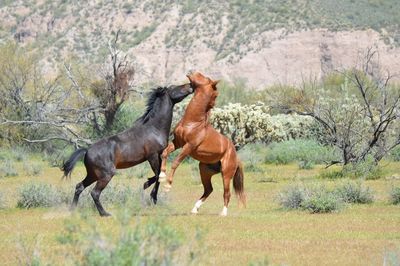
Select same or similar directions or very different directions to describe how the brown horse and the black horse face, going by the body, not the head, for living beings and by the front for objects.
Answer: very different directions

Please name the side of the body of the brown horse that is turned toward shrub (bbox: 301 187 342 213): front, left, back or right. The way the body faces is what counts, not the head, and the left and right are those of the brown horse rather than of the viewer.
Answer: back

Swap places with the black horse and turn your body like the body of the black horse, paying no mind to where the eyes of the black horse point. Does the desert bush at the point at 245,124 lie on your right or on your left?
on your left

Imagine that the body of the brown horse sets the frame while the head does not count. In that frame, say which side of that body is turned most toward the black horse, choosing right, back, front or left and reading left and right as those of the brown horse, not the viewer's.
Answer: front

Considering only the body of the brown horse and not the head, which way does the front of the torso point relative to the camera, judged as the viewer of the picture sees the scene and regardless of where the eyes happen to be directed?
to the viewer's left

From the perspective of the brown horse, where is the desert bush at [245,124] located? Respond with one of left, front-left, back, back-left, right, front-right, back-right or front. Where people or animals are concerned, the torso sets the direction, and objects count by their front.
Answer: right

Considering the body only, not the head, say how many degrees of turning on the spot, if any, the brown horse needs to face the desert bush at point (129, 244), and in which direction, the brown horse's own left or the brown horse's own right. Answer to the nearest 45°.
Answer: approximately 90° to the brown horse's own left

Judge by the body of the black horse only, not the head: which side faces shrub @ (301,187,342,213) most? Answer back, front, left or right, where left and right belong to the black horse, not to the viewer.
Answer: front

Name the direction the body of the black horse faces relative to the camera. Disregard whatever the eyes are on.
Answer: to the viewer's right

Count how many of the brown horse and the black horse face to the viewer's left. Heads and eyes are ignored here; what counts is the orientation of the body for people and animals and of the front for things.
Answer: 1

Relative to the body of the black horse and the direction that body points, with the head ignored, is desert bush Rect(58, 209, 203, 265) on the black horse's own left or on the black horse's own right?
on the black horse's own right
